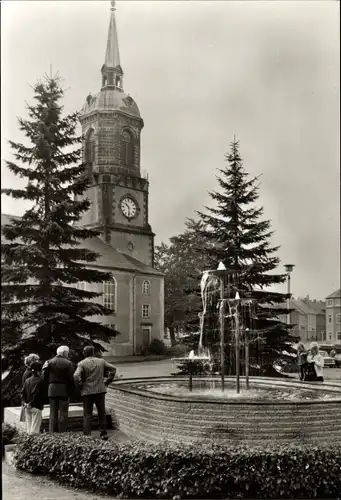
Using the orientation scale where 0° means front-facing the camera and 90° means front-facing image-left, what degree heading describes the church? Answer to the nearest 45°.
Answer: approximately 315°

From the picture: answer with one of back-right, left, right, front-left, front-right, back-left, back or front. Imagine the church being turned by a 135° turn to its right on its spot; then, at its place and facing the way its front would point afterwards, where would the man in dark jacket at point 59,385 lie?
left

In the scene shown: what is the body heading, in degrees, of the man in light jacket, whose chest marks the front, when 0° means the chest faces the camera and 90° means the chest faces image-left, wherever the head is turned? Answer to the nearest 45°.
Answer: approximately 180°

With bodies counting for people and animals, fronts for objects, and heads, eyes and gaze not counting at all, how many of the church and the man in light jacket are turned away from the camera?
1

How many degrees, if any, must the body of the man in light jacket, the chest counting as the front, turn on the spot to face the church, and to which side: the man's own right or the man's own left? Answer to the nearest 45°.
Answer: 0° — they already face it

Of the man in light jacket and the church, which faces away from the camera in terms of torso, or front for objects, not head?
the man in light jacket

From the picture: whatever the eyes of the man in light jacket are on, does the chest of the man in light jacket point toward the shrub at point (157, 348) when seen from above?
yes

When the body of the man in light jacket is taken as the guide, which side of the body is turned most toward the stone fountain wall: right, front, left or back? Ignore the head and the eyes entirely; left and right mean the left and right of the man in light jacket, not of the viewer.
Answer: right

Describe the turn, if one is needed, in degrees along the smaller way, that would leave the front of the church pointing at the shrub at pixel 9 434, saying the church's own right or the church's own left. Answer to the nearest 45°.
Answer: approximately 45° to the church's own right
